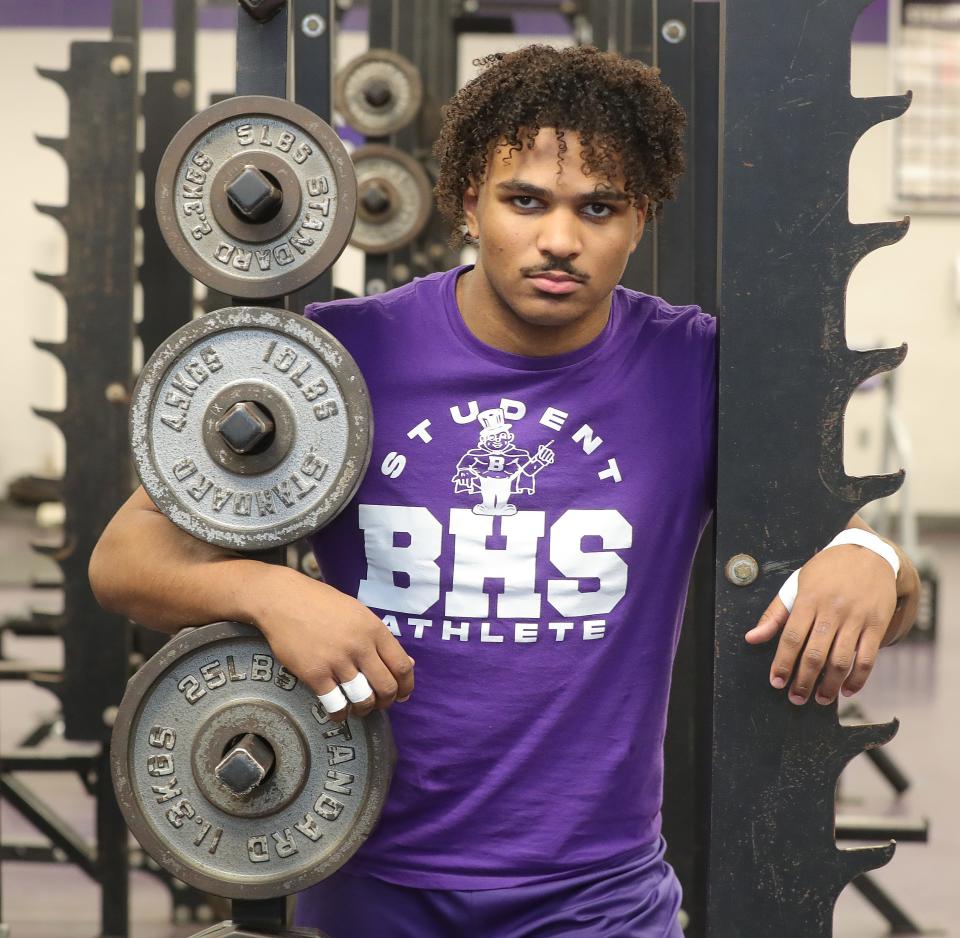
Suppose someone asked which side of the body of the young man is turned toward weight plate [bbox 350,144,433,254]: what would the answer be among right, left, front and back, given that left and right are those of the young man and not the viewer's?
back

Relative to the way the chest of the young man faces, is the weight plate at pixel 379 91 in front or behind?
behind

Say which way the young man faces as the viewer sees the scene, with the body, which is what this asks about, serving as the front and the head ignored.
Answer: toward the camera

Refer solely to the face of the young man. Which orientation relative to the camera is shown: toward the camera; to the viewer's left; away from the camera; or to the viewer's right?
toward the camera
